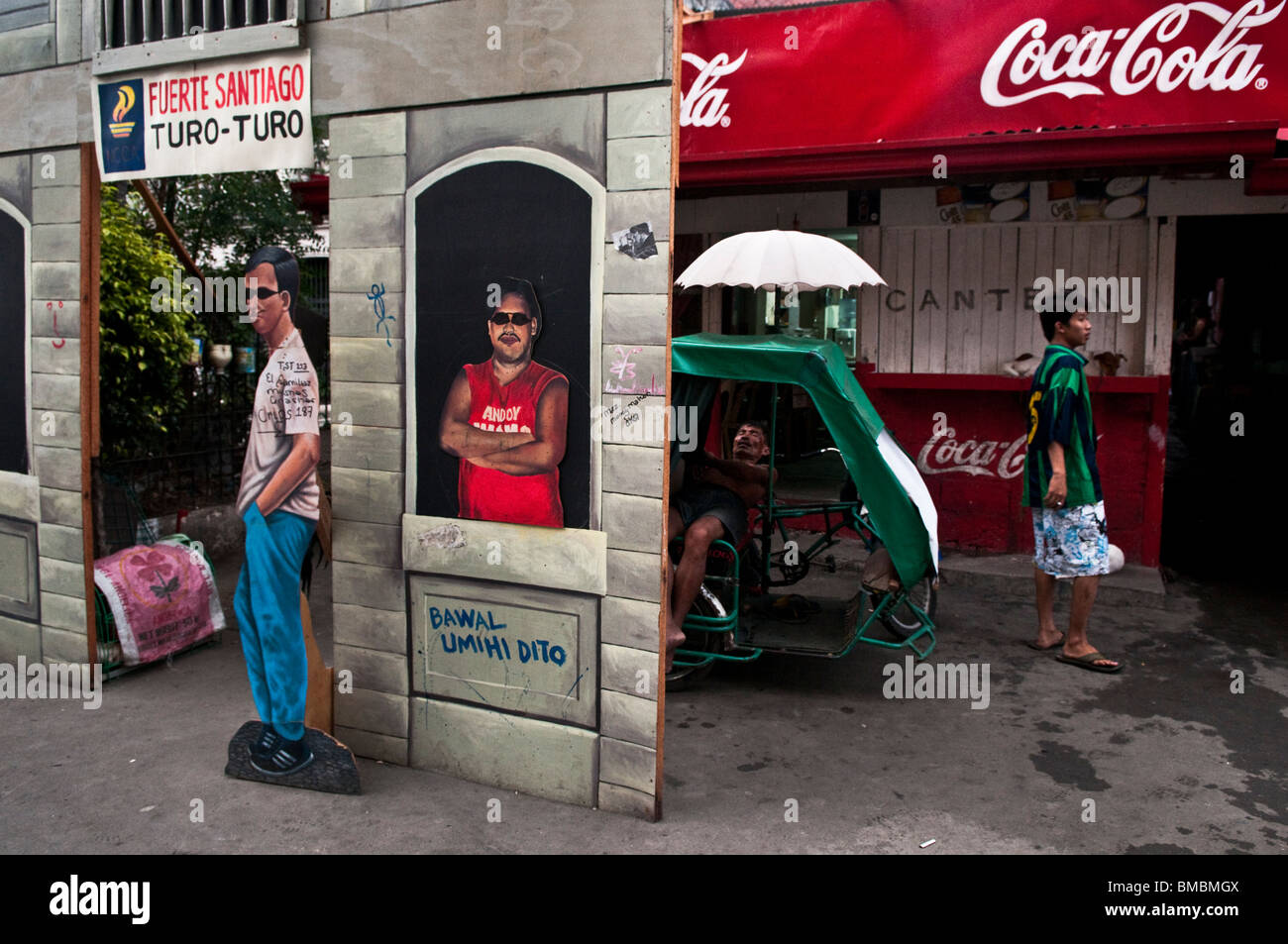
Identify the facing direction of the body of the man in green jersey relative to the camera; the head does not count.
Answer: to the viewer's right

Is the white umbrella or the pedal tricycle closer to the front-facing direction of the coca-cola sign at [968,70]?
the pedal tricycle

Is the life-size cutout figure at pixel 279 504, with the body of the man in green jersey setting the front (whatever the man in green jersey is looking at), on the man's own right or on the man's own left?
on the man's own right

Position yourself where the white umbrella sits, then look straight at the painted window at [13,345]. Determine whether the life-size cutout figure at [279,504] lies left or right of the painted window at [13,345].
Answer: left

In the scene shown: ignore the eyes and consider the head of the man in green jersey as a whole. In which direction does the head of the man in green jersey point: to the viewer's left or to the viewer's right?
to the viewer's right

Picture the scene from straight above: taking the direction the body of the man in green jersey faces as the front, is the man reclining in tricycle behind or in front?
behind

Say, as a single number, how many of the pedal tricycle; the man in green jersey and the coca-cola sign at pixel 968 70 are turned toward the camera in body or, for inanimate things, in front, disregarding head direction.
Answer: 1
